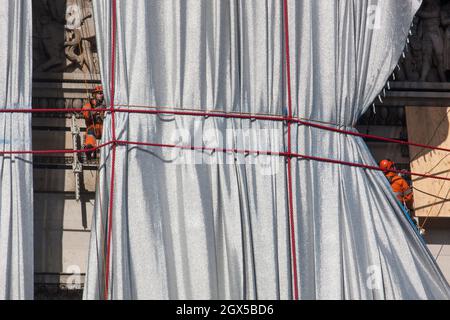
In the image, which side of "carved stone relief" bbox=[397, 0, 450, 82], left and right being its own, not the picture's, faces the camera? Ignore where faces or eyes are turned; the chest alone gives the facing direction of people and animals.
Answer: front

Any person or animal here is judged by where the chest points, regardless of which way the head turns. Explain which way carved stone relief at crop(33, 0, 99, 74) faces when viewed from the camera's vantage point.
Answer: facing the viewer

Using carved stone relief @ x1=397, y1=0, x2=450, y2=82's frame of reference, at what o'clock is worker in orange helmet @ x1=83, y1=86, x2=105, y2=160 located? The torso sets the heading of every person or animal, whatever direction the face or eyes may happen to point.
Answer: The worker in orange helmet is roughly at 2 o'clock from the carved stone relief.

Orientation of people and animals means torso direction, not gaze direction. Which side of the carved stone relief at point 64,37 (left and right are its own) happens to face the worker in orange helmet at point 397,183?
left

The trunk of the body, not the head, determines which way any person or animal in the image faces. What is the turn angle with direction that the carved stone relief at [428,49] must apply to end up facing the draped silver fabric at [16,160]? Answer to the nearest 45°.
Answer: approximately 45° to its right

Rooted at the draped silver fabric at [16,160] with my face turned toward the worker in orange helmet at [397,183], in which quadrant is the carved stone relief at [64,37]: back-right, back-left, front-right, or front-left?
front-left

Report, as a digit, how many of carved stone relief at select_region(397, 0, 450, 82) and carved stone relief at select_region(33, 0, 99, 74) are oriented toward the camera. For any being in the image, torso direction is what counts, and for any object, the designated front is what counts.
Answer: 2

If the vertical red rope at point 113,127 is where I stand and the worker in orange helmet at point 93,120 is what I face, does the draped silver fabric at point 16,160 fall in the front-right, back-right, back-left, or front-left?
front-left

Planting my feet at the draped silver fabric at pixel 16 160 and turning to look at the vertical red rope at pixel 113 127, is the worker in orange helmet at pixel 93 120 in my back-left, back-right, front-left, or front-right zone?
front-left
